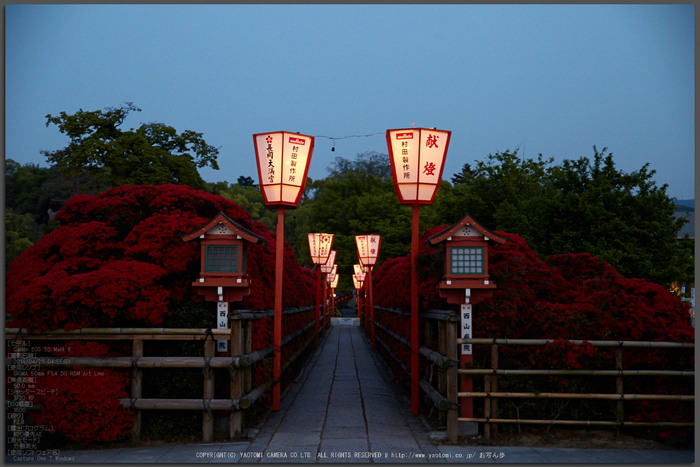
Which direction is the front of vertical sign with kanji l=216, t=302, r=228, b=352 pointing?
toward the camera

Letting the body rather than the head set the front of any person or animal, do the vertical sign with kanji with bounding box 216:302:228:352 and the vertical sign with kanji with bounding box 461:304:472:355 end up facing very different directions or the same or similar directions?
same or similar directions

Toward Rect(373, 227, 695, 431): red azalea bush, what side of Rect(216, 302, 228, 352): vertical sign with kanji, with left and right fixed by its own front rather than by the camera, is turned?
left

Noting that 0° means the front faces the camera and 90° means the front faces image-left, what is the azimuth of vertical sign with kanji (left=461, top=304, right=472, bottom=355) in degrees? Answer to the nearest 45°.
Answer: approximately 0°

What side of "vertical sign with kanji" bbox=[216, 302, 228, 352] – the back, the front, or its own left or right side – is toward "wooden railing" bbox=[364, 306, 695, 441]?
left

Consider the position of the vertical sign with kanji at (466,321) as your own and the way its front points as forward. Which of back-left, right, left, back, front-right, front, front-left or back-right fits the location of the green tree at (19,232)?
back-right

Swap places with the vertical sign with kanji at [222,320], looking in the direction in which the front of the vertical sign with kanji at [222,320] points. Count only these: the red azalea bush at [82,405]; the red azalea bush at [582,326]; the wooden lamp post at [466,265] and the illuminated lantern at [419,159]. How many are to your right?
1

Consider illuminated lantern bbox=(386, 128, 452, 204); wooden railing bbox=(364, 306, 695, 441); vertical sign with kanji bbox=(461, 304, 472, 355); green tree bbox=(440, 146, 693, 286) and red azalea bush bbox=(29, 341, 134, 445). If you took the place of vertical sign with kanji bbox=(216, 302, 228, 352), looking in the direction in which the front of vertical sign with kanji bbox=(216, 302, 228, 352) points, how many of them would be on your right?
1

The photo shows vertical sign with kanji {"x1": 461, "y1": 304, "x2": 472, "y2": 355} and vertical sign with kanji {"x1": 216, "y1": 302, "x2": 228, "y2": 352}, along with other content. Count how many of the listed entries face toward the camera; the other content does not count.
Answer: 2

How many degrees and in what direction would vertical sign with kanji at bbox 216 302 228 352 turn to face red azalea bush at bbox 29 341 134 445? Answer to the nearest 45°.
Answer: approximately 90° to its right

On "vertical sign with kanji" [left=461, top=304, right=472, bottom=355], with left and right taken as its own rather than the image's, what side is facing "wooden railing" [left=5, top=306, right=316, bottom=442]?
right
